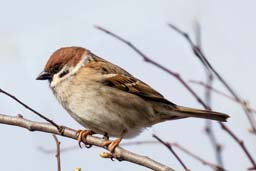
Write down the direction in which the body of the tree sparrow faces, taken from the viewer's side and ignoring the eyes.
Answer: to the viewer's left
